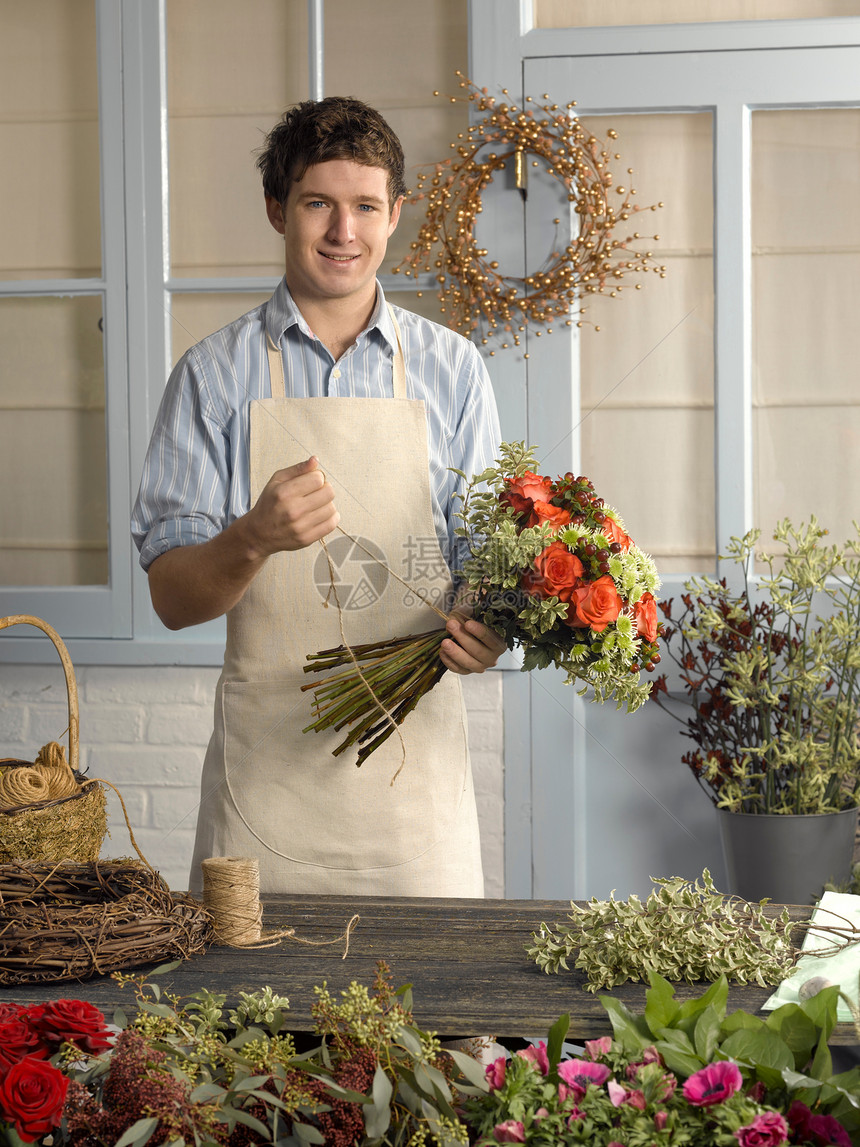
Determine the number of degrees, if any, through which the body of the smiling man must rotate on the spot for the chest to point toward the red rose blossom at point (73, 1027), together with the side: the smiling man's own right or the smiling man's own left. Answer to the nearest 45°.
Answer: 0° — they already face it

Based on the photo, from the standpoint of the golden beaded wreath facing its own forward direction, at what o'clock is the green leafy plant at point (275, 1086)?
The green leafy plant is roughly at 12 o'clock from the golden beaded wreath.

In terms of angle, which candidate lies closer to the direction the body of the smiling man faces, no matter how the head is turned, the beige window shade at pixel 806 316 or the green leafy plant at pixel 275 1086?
the green leafy plant

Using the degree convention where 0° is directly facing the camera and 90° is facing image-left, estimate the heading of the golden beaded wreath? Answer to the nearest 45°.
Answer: approximately 0°

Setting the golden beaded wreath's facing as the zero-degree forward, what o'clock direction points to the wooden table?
The wooden table is roughly at 12 o'clock from the golden beaded wreath.

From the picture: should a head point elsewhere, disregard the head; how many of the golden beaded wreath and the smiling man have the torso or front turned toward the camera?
2
